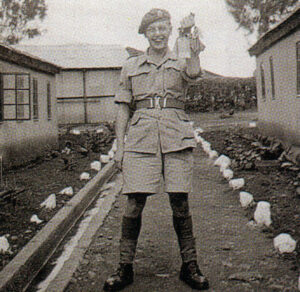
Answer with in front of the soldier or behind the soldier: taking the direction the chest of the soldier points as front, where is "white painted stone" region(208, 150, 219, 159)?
behind

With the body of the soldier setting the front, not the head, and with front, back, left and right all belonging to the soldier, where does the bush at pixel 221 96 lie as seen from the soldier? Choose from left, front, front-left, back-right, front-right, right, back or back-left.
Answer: back

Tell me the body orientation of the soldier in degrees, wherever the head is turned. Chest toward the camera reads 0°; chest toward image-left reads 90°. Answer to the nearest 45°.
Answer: approximately 0°

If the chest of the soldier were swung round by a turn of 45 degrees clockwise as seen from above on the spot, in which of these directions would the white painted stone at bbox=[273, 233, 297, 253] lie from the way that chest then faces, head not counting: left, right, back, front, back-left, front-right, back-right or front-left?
back

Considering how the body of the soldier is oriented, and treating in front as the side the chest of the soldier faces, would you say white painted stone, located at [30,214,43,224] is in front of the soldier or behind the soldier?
behind

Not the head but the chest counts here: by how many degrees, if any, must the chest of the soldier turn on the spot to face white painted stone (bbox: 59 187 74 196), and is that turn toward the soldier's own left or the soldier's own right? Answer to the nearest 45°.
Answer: approximately 180°

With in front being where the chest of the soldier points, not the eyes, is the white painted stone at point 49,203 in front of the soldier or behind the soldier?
behind
